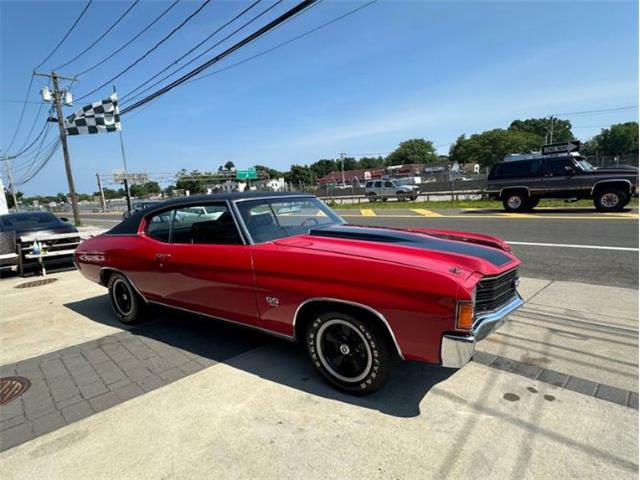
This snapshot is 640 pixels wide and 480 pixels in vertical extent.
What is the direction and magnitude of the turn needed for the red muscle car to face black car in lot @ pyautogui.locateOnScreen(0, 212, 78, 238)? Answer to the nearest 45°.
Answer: approximately 180°

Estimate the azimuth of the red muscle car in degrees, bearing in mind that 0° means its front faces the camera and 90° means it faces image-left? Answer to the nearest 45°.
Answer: approximately 315°

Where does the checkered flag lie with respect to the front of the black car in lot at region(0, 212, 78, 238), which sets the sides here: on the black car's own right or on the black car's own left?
on the black car's own left

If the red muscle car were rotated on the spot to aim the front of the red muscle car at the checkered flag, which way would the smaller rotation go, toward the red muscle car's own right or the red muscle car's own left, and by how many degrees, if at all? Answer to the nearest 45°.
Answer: approximately 180°

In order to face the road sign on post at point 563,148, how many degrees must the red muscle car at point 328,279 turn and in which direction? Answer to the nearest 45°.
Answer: approximately 90° to its left

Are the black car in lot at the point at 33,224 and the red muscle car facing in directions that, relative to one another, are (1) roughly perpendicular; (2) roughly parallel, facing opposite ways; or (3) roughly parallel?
roughly perpendicular
